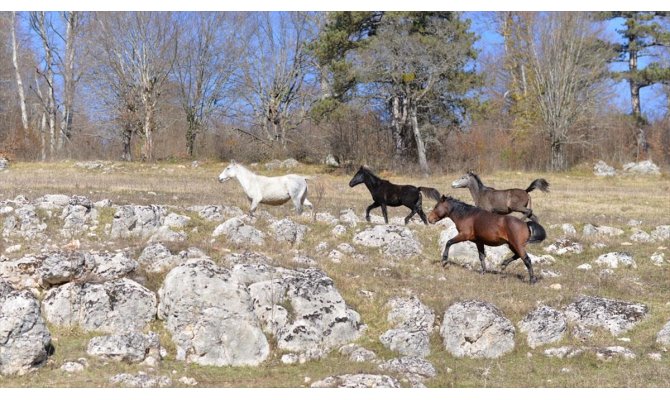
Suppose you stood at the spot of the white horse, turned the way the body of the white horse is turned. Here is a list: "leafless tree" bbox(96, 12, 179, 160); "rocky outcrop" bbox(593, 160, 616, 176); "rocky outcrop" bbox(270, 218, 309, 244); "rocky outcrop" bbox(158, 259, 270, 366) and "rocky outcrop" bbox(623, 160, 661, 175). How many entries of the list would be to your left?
2

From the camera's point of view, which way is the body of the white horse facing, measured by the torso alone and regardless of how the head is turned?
to the viewer's left

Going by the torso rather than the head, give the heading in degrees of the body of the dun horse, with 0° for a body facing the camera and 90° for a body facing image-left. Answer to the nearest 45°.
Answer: approximately 90°

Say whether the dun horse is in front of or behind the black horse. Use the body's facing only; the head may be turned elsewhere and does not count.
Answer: behind

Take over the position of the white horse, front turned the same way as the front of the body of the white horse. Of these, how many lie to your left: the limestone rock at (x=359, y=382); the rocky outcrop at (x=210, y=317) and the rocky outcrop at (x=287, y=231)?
3

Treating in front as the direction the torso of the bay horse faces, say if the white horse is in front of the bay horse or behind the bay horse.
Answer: in front

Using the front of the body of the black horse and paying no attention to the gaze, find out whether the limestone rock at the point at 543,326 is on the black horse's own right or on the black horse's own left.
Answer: on the black horse's own left

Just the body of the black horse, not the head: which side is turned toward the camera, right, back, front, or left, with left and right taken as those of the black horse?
left

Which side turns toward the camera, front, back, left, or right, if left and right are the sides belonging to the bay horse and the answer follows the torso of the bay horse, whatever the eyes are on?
left

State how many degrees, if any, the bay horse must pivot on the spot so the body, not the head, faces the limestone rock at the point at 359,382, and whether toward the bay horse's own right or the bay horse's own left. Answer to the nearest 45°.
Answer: approximately 90° to the bay horse's own left

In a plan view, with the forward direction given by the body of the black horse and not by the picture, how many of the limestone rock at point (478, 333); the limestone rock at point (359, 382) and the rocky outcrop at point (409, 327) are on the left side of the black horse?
3

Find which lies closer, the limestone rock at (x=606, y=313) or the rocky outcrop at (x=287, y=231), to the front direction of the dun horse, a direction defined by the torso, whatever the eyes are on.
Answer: the rocky outcrop

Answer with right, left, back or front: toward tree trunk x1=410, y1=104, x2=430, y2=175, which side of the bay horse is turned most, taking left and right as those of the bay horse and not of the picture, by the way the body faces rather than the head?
right
